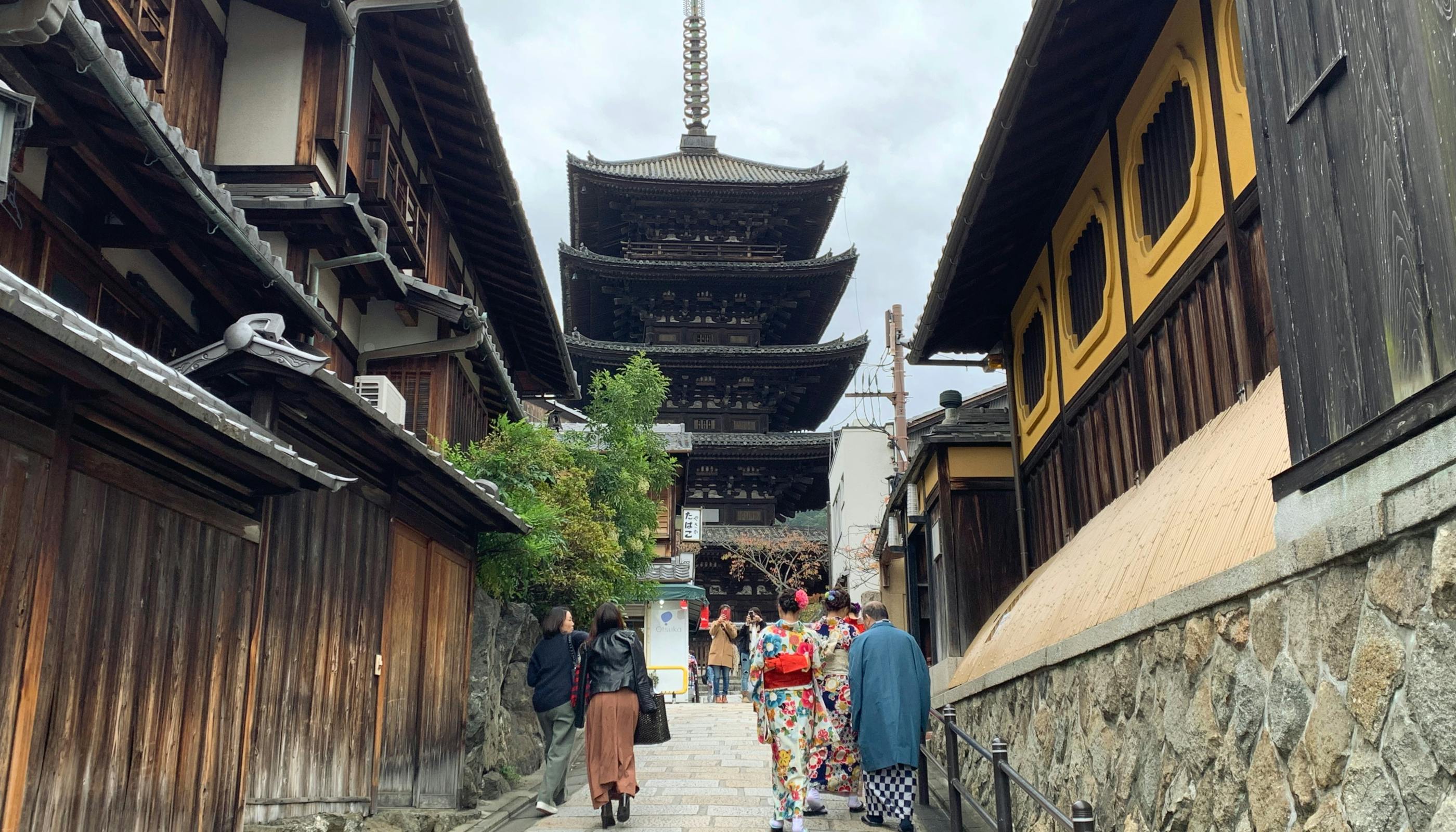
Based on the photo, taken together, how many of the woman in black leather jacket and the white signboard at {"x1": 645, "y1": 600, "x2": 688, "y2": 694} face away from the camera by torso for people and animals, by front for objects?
1

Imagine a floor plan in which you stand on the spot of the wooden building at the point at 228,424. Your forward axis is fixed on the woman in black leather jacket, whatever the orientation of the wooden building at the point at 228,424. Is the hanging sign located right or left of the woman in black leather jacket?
left

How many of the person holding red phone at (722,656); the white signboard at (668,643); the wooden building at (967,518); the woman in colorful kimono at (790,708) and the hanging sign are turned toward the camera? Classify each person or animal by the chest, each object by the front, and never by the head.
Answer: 3

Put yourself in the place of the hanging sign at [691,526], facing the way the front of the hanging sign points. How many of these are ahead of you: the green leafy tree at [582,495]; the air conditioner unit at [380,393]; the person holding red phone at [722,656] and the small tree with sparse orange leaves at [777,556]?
3

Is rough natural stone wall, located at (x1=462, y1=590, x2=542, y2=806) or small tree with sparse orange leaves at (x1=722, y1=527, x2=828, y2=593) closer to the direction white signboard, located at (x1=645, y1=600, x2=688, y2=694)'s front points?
the rough natural stone wall

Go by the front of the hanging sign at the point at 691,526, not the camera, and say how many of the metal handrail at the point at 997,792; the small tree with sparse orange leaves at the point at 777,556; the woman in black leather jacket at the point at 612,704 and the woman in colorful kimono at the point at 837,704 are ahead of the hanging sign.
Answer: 3

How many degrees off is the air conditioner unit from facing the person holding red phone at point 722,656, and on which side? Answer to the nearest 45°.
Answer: approximately 90° to its left

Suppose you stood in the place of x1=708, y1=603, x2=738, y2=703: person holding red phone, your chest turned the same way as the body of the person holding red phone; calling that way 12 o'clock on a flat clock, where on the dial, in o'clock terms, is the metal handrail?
The metal handrail is roughly at 12 o'clock from the person holding red phone.

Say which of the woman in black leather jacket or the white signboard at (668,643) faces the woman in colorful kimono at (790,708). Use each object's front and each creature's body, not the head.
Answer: the white signboard

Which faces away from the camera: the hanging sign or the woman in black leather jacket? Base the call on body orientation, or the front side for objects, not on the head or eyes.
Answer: the woman in black leather jacket

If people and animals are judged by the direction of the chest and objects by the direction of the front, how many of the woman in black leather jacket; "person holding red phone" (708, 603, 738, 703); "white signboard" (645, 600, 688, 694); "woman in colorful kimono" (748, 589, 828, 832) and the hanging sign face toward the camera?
3

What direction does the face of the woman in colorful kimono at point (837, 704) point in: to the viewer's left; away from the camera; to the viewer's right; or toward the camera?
away from the camera
